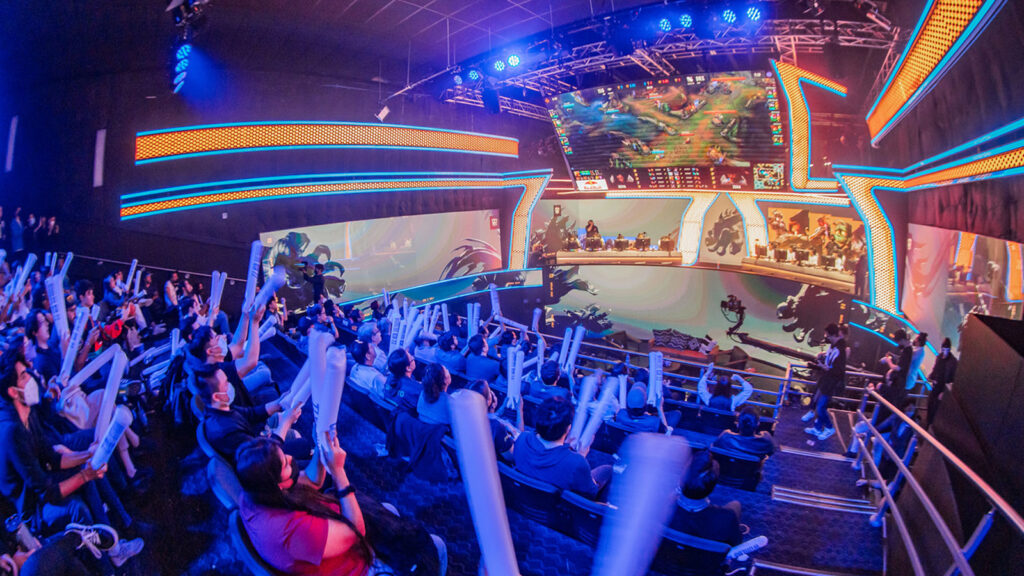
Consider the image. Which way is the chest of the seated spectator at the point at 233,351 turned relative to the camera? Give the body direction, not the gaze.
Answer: to the viewer's right

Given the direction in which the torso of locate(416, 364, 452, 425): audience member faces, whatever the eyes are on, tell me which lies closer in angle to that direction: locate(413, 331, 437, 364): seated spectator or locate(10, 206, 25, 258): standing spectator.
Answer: the seated spectator

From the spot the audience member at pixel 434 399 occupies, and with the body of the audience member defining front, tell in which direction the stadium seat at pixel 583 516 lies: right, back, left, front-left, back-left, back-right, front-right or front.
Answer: right

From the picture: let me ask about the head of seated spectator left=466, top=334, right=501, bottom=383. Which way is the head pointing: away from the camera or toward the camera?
away from the camera

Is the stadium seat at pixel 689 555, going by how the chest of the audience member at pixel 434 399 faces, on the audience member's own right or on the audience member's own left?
on the audience member's own right

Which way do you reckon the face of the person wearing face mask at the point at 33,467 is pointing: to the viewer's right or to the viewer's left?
to the viewer's right

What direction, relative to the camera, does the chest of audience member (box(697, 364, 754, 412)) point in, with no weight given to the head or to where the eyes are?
away from the camera

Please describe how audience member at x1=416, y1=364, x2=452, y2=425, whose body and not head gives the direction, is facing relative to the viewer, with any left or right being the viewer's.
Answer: facing away from the viewer and to the right of the viewer

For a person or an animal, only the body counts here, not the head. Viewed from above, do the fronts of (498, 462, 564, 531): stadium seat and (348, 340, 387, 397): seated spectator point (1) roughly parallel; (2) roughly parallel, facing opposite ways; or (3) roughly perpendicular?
roughly parallel

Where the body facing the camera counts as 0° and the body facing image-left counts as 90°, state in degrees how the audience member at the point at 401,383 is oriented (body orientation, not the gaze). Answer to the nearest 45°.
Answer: approximately 225°

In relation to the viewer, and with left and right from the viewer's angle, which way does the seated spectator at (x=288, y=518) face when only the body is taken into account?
facing away from the viewer and to the right of the viewer

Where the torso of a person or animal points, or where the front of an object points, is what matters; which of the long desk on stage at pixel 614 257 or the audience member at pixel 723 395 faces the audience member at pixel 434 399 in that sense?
the long desk on stage

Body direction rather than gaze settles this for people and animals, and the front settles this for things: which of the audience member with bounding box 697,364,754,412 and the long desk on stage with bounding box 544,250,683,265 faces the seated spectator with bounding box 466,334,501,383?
the long desk on stage

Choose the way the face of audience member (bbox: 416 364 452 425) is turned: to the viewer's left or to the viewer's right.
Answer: to the viewer's right

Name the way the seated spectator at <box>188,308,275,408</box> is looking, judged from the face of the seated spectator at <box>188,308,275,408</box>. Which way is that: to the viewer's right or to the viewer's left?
to the viewer's right

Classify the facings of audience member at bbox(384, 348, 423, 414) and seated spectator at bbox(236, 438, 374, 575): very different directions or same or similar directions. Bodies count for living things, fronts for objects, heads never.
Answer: same or similar directions
